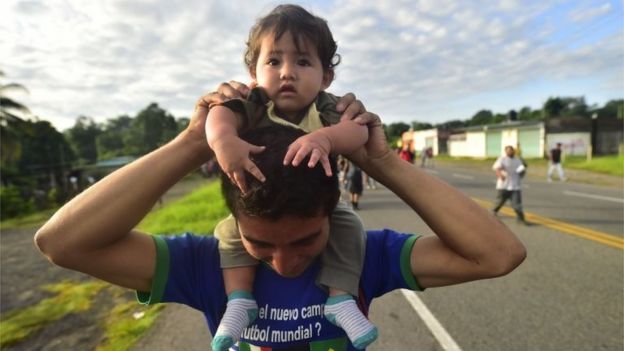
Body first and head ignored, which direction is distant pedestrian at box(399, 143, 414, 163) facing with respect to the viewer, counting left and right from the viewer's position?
facing the viewer

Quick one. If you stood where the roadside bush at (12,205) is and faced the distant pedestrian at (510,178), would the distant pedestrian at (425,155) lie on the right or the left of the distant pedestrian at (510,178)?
left

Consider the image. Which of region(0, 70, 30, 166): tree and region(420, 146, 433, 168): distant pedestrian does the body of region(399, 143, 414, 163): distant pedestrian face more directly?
the tree

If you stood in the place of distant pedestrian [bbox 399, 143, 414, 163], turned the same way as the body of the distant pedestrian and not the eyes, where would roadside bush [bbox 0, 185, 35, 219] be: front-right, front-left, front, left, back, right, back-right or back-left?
right

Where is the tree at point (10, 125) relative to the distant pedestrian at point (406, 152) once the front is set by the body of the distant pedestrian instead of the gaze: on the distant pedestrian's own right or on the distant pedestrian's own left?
on the distant pedestrian's own right

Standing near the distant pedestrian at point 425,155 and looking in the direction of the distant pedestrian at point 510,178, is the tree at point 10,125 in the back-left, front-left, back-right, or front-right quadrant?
front-right

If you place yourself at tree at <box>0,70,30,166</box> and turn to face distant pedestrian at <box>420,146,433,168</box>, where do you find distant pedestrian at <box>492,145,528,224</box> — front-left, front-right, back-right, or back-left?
front-right

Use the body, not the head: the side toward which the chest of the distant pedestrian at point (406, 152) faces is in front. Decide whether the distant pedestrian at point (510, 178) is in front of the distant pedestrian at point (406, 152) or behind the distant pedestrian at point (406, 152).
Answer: in front
